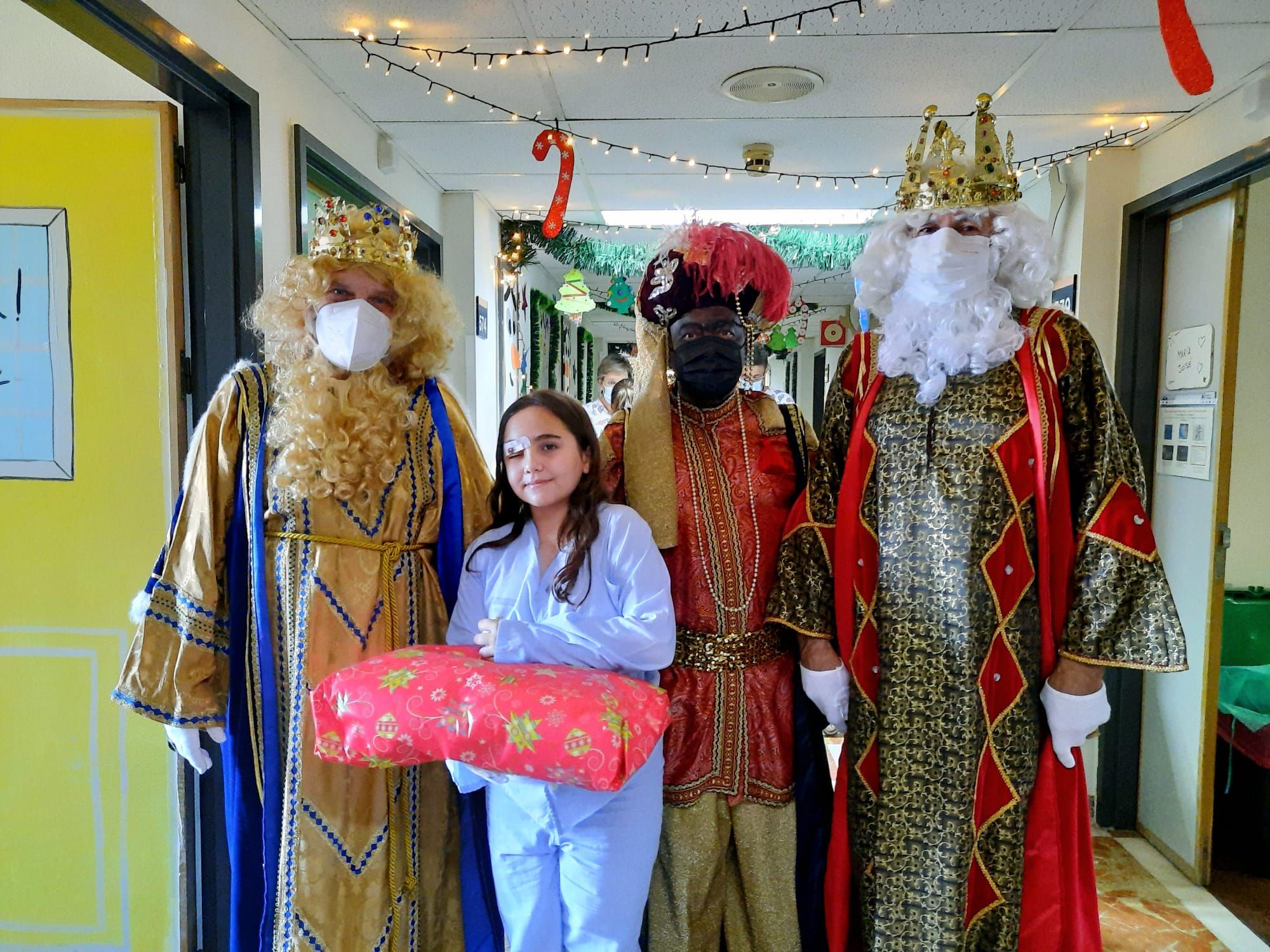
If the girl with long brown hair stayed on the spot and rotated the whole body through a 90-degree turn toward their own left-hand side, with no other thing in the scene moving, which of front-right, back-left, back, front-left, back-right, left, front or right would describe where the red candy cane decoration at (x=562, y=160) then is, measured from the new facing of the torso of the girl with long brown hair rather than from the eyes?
left

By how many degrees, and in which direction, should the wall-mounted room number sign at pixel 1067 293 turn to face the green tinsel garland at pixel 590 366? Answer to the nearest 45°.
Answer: approximately 90° to its right

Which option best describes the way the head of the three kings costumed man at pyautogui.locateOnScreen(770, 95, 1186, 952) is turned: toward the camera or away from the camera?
toward the camera

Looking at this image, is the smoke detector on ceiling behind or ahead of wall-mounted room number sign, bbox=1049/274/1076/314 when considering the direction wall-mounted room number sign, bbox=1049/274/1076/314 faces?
ahead

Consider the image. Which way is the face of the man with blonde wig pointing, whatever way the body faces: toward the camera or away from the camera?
toward the camera

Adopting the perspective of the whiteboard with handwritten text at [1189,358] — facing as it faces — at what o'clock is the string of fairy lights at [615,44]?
The string of fairy lights is roughly at 12 o'clock from the whiteboard with handwritten text.

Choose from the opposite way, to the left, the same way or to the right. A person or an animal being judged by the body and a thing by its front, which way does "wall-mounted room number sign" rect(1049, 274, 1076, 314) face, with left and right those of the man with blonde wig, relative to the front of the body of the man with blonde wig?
to the right

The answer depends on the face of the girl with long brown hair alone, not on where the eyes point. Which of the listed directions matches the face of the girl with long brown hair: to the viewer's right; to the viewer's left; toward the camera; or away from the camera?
toward the camera

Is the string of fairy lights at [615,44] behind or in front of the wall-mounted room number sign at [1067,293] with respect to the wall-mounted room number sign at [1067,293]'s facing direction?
in front

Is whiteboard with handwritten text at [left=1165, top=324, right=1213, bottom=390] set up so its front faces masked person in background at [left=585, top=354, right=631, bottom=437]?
no

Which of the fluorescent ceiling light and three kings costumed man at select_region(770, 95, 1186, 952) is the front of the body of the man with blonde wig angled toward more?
the three kings costumed man

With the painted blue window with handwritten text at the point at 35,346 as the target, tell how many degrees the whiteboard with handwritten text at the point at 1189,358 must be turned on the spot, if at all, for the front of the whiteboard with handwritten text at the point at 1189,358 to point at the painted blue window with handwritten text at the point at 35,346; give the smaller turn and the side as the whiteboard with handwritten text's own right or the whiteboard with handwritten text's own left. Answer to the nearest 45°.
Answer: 0° — it already faces it

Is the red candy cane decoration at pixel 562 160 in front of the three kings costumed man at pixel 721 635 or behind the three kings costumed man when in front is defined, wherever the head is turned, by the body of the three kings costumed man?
behind

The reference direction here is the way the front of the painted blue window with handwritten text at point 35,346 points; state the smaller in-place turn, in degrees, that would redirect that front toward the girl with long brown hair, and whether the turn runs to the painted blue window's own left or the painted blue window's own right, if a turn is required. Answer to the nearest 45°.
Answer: approximately 45° to the painted blue window's own left

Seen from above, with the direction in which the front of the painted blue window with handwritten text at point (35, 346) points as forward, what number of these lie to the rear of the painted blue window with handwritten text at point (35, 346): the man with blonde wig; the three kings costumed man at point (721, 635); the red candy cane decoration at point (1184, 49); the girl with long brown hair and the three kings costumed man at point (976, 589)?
0

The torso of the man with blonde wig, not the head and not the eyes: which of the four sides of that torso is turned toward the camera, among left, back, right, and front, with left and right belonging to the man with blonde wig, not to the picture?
front

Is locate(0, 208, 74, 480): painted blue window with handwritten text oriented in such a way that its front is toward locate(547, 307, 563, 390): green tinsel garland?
no
